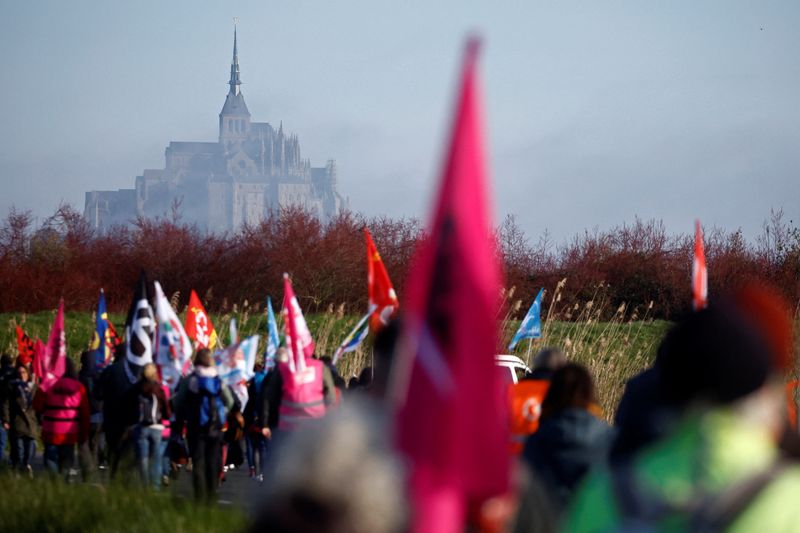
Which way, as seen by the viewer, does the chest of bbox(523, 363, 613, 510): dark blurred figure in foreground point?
away from the camera

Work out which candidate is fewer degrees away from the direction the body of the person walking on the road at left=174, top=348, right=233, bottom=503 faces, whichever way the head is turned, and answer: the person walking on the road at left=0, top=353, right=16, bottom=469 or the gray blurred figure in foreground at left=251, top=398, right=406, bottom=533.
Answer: the person walking on the road

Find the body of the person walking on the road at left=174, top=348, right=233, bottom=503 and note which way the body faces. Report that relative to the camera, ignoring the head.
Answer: away from the camera

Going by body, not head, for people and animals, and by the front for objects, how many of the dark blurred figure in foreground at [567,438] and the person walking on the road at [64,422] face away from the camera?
2

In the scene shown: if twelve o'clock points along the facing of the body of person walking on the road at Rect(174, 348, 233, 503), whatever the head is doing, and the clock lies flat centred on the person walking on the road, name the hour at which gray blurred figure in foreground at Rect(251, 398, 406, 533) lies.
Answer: The gray blurred figure in foreground is roughly at 6 o'clock from the person walking on the road.

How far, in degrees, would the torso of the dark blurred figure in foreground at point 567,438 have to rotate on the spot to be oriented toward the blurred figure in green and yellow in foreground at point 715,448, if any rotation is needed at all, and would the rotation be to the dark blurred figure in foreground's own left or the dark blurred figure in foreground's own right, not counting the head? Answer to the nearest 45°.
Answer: approximately 180°

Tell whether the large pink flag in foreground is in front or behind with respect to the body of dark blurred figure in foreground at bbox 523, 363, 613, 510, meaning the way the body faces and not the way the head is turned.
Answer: behind

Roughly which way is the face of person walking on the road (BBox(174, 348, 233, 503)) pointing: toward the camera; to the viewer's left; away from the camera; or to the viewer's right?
away from the camera

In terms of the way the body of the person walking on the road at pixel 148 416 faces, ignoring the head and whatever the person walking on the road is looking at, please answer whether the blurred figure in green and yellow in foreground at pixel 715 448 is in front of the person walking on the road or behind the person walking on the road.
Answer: behind
